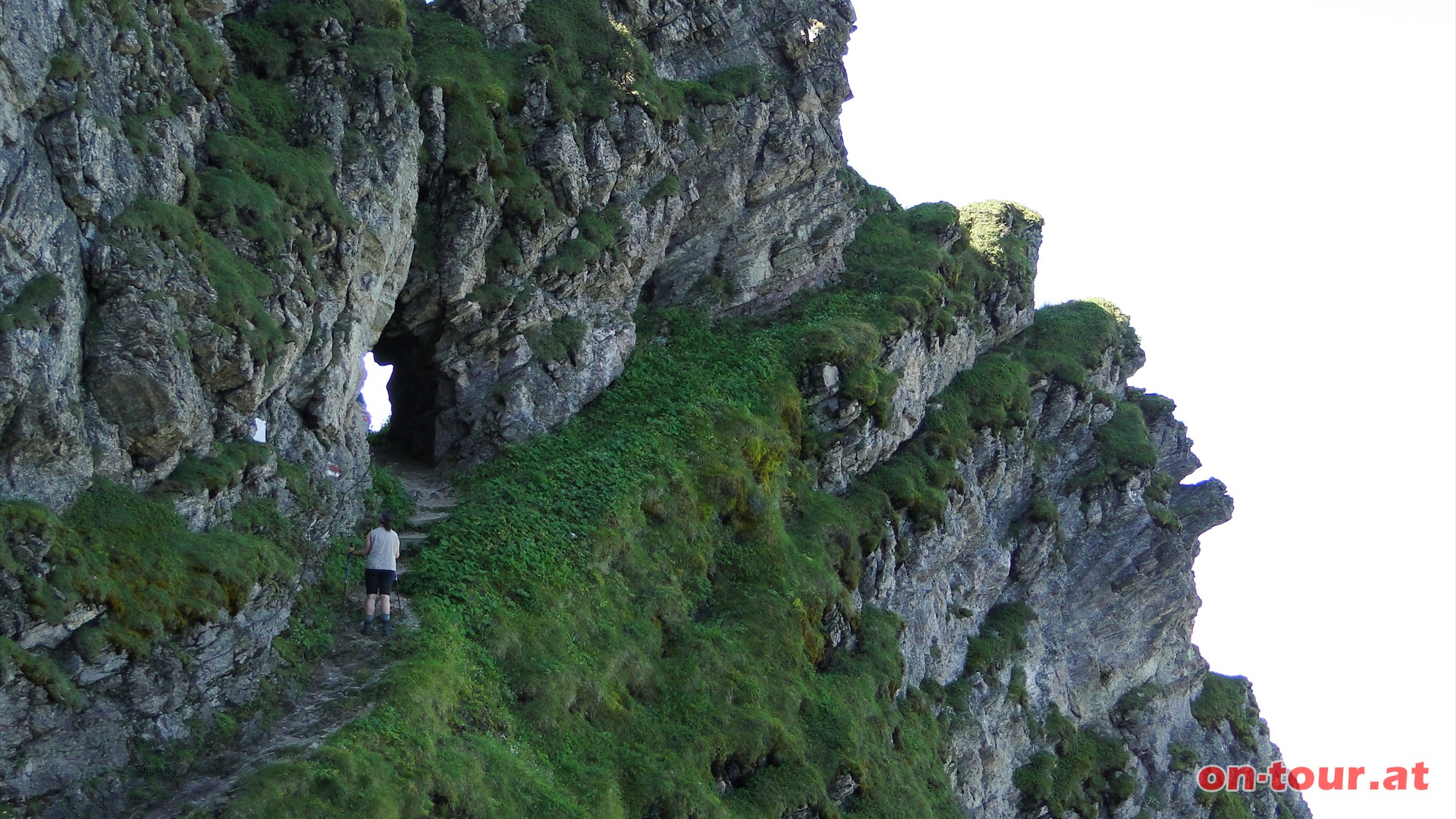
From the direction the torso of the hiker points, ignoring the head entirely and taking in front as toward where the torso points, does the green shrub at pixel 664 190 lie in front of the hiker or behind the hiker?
in front

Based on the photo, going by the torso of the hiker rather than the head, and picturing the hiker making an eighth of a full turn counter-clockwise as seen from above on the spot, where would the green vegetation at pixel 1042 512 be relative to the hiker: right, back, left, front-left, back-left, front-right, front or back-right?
right

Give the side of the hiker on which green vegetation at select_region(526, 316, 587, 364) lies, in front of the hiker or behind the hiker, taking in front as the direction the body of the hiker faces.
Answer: in front

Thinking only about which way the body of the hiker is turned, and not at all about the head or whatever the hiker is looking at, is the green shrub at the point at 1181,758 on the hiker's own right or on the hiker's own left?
on the hiker's own right

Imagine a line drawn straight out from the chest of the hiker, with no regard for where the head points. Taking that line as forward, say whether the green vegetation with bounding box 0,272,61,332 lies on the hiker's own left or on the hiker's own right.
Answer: on the hiker's own left

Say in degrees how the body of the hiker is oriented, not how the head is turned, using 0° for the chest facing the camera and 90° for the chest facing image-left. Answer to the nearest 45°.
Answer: approximately 180°
